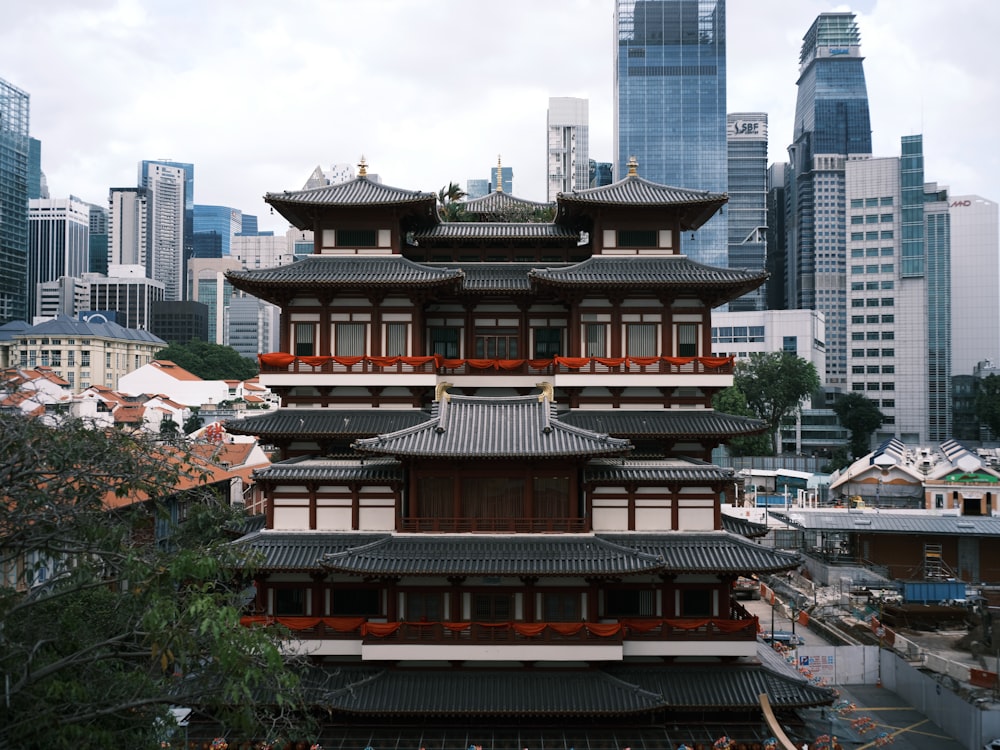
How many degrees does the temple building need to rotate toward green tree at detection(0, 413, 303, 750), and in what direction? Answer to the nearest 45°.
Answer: approximately 45° to its right

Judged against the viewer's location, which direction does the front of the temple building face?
facing the viewer
